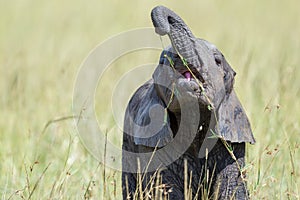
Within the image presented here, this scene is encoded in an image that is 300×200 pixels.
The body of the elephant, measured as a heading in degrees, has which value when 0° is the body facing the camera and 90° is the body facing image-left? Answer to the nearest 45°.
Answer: approximately 0°
